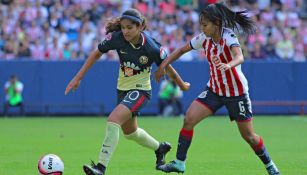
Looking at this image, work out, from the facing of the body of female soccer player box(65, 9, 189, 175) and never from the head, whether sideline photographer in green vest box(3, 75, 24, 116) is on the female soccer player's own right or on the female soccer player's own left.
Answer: on the female soccer player's own right

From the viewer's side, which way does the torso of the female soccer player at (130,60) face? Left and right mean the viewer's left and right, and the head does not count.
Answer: facing the viewer and to the left of the viewer

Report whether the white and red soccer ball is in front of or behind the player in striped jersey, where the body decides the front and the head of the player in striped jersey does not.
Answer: in front

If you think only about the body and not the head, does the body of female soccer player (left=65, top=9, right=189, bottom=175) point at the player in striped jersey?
no

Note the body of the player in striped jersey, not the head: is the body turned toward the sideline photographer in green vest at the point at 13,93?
no

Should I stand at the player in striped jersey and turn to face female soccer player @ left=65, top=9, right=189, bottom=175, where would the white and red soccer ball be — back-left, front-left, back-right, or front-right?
front-left

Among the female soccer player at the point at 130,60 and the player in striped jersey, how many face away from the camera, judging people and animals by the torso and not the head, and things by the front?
0

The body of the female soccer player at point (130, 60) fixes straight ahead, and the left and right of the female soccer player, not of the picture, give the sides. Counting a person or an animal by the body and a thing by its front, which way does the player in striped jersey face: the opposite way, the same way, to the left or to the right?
the same way
